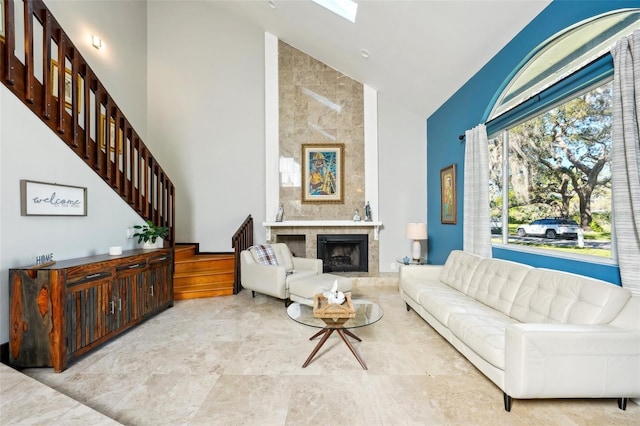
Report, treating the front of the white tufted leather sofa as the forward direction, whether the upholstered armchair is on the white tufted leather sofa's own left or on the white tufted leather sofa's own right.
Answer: on the white tufted leather sofa's own right

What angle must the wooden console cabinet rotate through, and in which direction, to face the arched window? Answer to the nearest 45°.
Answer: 0° — it already faces it

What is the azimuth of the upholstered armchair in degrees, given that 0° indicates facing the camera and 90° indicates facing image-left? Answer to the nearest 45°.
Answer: approximately 315°

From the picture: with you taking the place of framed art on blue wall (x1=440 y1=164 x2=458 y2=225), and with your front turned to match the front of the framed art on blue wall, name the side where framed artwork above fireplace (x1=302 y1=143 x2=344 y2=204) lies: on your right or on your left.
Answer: on your right

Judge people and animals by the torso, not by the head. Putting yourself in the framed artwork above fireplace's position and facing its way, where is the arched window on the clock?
The arched window is roughly at 11 o'clock from the framed artwork above fireplace.

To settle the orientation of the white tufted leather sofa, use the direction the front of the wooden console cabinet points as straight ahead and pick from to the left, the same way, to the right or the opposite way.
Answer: the opposite way

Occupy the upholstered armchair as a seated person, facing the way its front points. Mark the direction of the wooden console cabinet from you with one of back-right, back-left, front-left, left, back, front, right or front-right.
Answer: right
